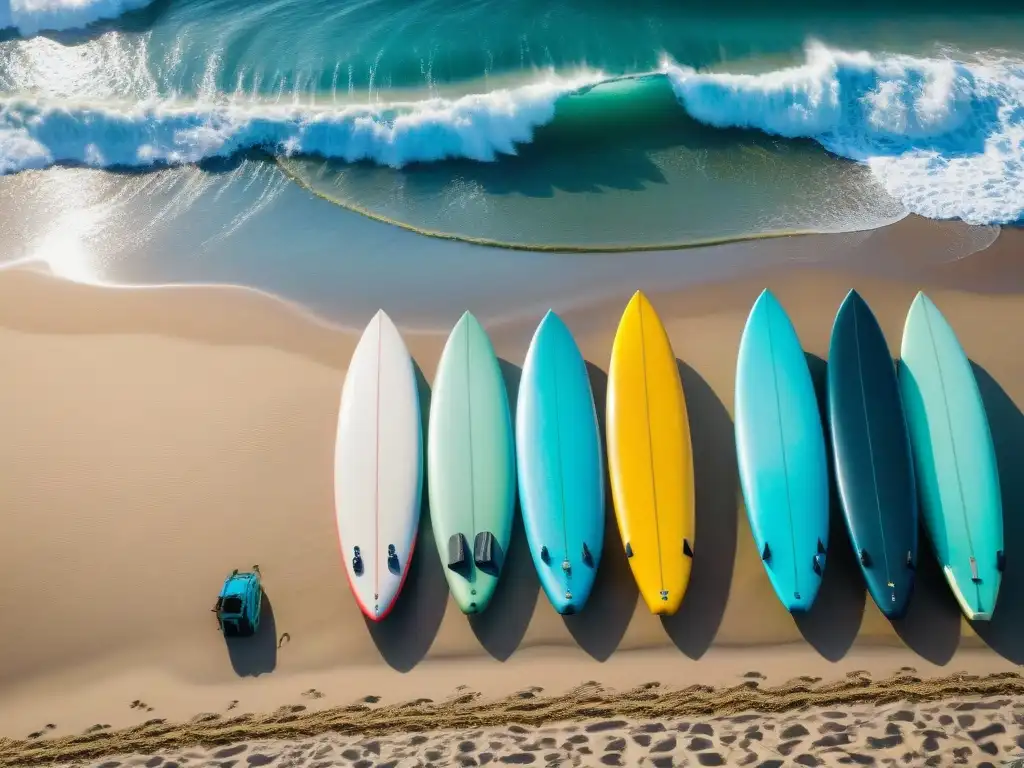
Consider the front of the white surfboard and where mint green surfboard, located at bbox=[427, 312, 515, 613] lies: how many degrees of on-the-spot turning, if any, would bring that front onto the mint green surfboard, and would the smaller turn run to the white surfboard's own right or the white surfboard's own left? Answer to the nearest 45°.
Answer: approximately 90° to the white surfboard's own right

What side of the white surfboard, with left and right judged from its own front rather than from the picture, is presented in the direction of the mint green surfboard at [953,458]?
right

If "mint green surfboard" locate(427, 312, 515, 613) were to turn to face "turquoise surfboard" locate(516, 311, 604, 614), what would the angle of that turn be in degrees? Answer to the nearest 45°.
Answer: approximately 90° to its right

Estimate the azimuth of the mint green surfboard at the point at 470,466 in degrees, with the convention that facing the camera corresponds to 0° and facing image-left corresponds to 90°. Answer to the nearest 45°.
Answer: approximately 180°

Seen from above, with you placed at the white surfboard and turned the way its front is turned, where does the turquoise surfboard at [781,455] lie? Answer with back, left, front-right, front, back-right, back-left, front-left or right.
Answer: right

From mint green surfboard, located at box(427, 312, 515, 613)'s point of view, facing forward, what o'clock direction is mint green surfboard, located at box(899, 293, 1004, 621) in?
mint green surfboard, located at box(899, 293, 1004, 621) is roughly at 3 o'clock from mint green surfboard, located at box(427, 312, 515, 613).

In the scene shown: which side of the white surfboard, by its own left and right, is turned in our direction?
back

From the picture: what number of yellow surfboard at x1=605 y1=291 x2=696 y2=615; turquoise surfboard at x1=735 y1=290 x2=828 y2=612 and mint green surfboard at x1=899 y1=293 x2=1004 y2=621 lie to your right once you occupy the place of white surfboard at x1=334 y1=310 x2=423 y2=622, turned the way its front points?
3

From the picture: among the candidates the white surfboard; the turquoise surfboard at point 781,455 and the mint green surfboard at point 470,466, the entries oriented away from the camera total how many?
3

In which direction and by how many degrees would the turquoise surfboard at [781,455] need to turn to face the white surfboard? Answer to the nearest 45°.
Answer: approximately 90° to its left

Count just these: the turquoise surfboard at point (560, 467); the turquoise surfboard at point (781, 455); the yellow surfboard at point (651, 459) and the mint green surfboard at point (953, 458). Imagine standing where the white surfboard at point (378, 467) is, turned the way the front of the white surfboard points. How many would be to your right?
4

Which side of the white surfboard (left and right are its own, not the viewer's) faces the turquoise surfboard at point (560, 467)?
right

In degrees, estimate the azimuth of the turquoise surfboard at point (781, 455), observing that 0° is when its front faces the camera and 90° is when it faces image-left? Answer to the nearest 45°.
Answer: approximately 180°
